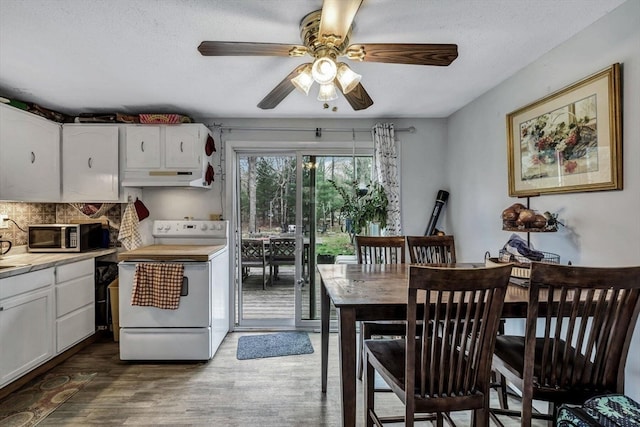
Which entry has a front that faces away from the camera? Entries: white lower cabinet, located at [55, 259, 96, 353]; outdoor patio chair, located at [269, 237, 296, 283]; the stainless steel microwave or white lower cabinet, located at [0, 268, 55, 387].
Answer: the outdoor patio chair

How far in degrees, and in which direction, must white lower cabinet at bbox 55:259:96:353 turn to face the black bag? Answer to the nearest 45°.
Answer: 0° — it already faces it

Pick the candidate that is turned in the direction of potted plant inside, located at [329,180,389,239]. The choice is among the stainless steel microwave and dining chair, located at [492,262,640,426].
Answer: the dining chair

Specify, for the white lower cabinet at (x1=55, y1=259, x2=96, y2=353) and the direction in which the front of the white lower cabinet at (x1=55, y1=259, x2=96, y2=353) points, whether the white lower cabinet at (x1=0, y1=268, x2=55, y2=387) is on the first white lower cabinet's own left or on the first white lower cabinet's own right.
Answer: on the first white lower cabinet's own right

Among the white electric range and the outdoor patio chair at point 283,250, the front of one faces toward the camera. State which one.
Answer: the white electric range

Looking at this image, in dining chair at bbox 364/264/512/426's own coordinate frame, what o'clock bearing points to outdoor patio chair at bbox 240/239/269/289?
The outdoor patio chair is roughly at 12 o'clock from the dining chair.

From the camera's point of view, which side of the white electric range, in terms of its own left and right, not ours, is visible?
front

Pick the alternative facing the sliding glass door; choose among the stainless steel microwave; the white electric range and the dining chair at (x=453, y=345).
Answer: the dining chair

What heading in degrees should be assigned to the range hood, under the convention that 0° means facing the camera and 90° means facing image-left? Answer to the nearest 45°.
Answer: approximately 0°

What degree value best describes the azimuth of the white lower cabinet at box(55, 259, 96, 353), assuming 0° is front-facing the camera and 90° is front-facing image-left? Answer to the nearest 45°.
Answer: approximately 315°

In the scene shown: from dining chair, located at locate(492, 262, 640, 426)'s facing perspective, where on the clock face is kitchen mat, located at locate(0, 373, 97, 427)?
The kitchen mat is roughly at 10 o'clock from the dining chair.

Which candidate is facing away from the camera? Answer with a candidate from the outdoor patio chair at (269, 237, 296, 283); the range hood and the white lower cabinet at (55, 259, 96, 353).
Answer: the outdoor patio chair

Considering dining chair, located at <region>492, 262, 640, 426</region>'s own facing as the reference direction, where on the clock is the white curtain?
The white curtain is roughly at 12 o'clock from the dining chair.

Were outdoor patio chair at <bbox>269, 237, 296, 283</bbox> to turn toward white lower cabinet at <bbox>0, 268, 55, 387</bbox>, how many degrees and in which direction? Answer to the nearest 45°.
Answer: approximately 135° to its left

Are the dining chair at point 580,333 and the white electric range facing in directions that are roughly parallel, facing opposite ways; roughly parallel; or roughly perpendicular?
roughly parallel, facing opposite ways

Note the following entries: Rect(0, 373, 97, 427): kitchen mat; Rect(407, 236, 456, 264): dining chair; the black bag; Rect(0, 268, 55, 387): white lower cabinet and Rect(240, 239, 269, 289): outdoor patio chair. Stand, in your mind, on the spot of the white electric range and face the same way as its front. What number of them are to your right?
2
